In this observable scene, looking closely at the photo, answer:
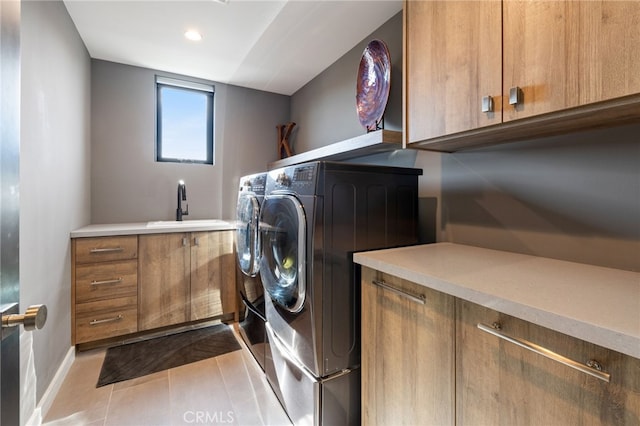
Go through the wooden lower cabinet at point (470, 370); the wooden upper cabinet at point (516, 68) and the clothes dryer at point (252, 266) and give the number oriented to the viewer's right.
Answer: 0

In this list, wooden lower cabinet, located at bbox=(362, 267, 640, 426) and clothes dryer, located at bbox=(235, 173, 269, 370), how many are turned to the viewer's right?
0

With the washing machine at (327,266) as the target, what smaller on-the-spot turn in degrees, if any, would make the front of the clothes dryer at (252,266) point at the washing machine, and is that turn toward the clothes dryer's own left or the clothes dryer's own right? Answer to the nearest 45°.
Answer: approximately 135° to the clothes dryer's own left

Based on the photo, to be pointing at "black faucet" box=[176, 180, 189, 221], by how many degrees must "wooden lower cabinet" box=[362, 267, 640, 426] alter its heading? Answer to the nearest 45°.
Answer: approximately 45° to its right

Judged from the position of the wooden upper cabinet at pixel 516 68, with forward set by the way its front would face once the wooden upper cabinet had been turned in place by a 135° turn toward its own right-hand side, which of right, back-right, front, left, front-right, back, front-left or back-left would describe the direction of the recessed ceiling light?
left

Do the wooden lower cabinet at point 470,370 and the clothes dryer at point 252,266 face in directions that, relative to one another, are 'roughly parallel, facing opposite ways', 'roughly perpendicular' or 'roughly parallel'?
roughly parallel

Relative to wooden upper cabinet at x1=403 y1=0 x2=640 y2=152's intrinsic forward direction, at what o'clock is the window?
The window is roughly at 2 o'clock from the wooden upper cabinet.

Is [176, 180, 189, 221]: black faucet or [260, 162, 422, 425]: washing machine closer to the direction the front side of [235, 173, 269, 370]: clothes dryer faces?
the black faucet

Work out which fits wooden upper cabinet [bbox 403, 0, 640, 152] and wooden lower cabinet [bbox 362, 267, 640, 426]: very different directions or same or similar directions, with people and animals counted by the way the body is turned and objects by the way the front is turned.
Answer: same or similar directions

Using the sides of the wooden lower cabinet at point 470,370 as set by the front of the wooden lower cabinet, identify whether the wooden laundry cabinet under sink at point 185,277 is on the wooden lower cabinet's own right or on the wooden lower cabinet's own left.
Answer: on the wooden lower cabinet's own right

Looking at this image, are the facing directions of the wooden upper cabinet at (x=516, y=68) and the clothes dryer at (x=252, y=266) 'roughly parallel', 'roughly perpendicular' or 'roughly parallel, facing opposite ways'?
roughly parallel

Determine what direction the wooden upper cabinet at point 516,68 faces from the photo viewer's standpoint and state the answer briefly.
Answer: facing the viewer and to the left of the viewer

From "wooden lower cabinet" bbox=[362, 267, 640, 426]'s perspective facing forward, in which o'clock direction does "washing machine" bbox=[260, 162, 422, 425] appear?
The washing machine is roughly at 2 o'clock from the wooden lower cabinet.

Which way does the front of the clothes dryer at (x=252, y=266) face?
to the viewer's left
